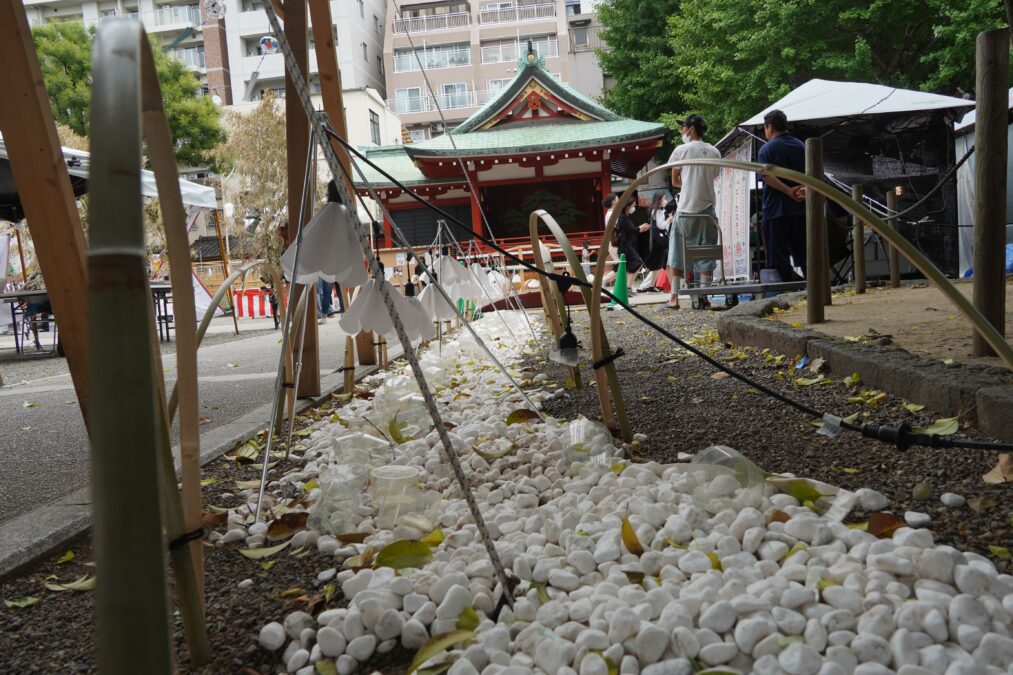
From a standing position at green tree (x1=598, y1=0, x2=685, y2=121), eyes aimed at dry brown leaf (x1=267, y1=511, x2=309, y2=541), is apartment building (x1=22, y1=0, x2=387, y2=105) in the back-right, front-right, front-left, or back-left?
back-right

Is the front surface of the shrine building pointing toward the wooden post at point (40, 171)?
yes

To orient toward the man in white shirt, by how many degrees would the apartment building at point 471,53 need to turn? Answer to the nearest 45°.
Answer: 0° — it already faces them

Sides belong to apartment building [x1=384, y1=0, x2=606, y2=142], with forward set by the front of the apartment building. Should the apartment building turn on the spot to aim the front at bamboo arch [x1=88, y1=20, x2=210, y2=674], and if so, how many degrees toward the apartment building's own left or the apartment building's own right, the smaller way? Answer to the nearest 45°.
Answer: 0° — it already faces it

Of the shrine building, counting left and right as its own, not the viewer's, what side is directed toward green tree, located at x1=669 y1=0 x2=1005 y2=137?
left

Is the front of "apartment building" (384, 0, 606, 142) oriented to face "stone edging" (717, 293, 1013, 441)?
yes

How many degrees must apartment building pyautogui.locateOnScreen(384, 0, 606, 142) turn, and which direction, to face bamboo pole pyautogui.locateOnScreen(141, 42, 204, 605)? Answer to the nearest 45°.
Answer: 0° — it already faces it

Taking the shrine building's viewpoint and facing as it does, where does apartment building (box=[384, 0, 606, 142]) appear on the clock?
The apartment building is roughly at 6 o'clock from the shrine building.

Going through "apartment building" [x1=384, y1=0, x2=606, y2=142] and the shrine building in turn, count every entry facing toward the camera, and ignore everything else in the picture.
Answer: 2

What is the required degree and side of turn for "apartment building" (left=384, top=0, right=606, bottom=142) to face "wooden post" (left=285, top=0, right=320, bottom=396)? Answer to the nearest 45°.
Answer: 0° — it already faces it

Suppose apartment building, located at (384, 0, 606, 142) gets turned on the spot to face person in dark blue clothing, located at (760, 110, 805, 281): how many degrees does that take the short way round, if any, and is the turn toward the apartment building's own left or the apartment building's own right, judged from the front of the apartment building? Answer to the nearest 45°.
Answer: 0° — it already faces them

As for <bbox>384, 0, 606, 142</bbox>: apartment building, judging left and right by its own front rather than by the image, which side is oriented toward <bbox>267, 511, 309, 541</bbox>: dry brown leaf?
front

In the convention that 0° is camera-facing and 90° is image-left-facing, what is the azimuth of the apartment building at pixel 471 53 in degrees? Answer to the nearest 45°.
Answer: approximately 0°

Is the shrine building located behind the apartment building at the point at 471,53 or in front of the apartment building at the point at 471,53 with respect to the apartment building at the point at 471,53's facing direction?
in front

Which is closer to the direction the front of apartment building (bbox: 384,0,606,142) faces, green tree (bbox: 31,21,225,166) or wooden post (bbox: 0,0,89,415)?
the wooden post
